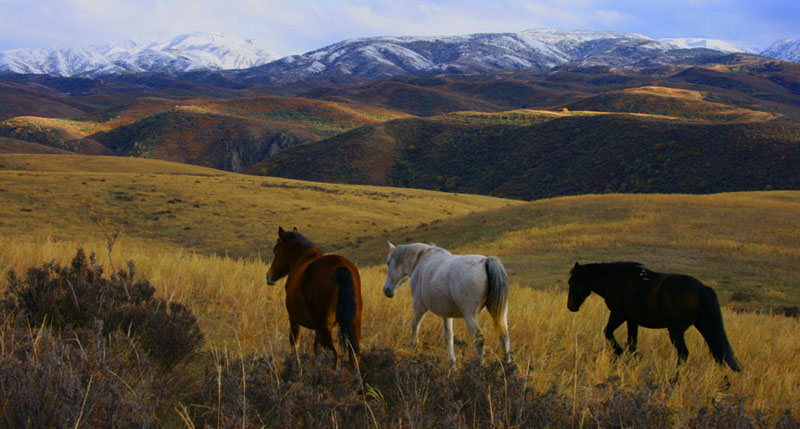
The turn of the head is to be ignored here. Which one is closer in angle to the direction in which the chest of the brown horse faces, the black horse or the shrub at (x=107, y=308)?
the shrub

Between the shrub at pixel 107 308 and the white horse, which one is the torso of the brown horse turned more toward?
the shrub

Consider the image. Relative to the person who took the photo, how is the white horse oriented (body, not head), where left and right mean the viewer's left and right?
facing away from the viewer and to the left of the viewer

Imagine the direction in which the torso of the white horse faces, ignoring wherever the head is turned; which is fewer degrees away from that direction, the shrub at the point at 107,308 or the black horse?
the shrub

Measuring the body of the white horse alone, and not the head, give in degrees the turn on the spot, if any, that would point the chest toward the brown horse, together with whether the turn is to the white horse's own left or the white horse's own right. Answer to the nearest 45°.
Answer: approximately 90° to the white horse's own left

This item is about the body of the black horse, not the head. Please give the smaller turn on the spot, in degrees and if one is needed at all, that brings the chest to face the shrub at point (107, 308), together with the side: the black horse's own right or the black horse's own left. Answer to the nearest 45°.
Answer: approximately 45° to the black horse's own left

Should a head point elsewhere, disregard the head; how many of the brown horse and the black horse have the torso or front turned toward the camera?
0

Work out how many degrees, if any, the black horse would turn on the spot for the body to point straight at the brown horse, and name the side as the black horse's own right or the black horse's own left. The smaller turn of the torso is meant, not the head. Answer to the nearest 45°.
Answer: approximately 45° to the black horse's own left

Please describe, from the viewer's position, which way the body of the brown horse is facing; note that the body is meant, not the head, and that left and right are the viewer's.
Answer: facing away from the viewer and to the left of the viewer

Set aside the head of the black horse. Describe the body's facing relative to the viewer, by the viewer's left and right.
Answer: facing to the left of the viewer
